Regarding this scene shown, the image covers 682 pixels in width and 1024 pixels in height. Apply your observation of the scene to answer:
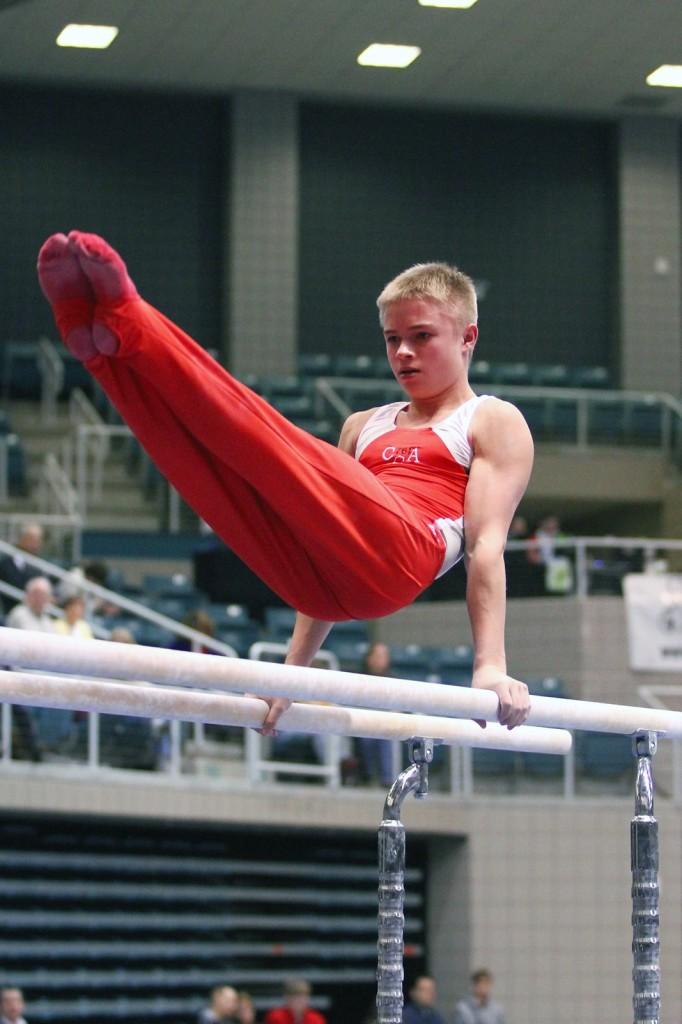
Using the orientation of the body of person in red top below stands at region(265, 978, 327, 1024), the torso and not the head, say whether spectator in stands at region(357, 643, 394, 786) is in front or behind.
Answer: behind

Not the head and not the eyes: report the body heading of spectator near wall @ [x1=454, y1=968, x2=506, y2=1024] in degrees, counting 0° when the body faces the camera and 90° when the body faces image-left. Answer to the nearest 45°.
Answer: approximately 0°

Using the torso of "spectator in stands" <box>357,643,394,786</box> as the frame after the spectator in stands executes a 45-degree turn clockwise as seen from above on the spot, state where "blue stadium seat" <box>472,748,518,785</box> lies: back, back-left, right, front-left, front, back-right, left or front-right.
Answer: back

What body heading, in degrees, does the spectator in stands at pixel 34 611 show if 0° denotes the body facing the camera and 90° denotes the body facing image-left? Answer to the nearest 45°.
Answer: approximately 315°

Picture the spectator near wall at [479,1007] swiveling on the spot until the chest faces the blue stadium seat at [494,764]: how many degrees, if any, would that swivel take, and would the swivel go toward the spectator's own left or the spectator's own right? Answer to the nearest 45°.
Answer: approximately 180°

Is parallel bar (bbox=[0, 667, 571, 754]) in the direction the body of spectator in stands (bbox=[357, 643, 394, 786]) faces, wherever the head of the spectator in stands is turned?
yes
